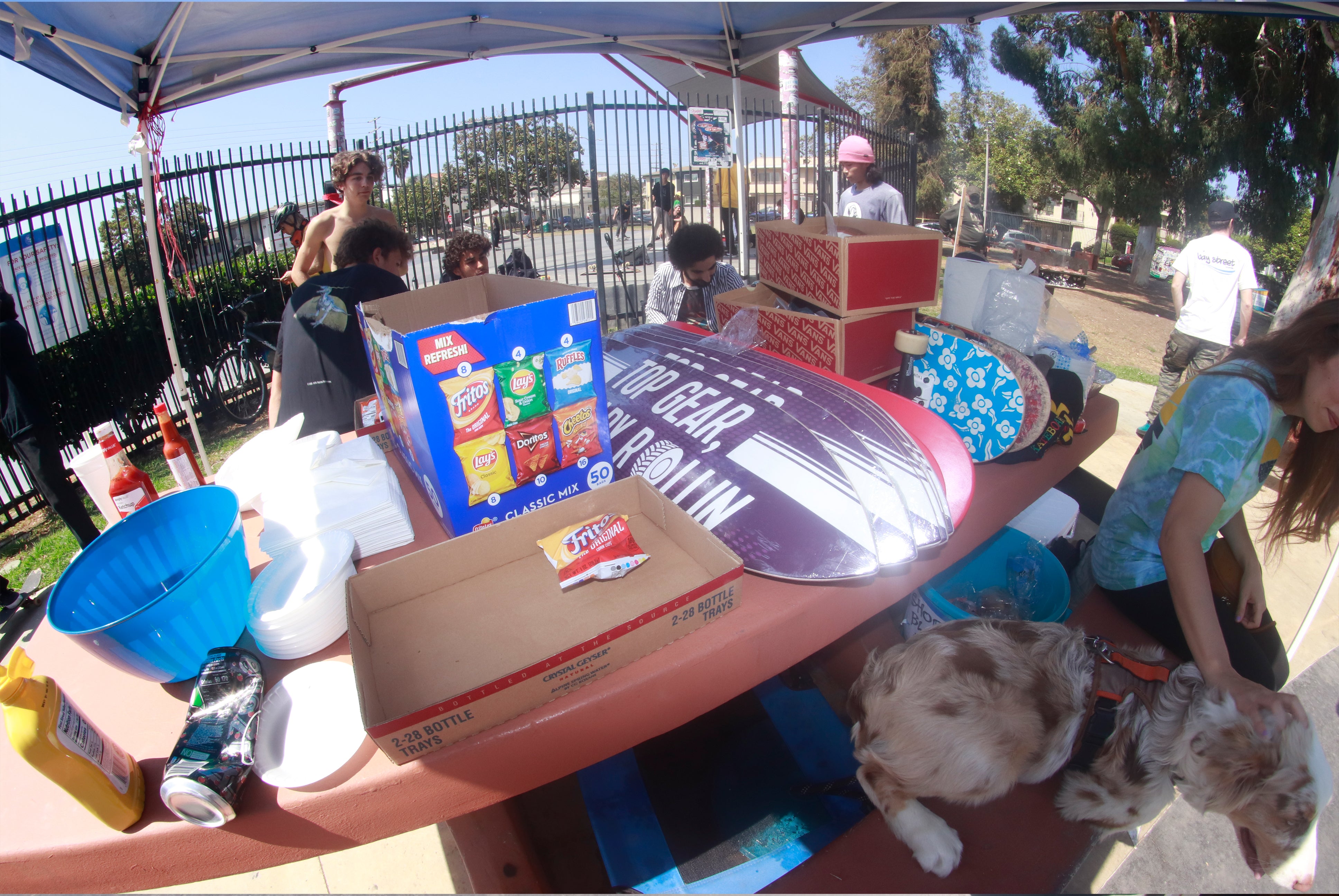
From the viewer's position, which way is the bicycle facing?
facing the viewer and to the left of the viewer

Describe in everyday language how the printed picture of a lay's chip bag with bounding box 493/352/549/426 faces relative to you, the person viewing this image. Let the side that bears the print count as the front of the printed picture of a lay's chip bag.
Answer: facing the viewer

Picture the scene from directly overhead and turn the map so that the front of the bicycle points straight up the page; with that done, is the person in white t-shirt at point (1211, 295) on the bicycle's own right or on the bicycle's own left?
on the bicycle's own left

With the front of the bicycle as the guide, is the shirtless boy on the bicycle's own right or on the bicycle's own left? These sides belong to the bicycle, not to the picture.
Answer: on the bicycle's own left

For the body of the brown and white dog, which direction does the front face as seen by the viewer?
to the viewer's right

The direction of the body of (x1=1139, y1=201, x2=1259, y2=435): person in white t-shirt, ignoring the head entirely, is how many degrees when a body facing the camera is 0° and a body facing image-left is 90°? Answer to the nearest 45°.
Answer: approximately 180°

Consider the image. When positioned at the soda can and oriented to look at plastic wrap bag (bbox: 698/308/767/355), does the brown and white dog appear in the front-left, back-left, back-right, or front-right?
front-right

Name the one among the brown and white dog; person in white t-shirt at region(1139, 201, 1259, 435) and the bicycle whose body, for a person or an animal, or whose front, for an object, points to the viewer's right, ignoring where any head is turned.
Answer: the brown and white dog

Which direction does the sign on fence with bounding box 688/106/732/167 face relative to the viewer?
toward the camera

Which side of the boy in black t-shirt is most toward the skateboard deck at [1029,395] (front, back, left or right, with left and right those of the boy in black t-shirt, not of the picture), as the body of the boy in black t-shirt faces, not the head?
right

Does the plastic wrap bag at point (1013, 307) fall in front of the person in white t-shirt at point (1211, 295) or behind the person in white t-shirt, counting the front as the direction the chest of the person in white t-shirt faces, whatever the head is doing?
behind
